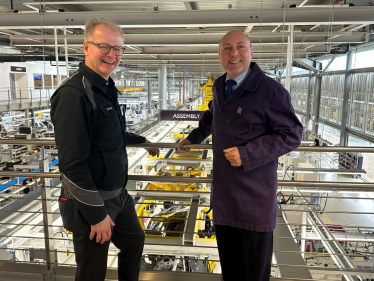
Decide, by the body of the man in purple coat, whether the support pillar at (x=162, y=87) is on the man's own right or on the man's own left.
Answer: on the man's own right

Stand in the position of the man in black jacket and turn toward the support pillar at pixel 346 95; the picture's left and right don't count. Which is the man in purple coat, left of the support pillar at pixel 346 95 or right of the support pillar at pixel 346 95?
right

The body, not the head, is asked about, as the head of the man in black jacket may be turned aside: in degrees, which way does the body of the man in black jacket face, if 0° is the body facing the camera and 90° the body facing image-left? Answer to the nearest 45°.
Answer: approximately 315°

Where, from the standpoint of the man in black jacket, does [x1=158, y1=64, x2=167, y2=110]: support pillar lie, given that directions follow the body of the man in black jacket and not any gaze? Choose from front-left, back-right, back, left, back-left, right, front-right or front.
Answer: back-left

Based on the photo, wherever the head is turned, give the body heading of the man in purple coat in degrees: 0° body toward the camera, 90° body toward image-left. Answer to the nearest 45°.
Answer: approximately 45°

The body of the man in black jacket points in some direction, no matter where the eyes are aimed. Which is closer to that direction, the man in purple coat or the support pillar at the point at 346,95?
the man in purple coat

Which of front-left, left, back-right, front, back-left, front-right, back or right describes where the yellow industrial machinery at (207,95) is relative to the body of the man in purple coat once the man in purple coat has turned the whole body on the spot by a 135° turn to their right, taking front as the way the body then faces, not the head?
front

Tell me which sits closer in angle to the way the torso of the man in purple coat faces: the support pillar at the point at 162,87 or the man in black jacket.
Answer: the man in black jacket

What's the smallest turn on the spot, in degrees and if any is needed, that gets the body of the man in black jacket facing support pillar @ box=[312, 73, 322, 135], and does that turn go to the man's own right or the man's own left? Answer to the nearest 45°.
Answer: approximately 90° to the man's own left

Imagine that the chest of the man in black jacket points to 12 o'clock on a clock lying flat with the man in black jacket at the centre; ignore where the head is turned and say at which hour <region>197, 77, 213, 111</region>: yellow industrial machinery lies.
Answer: The yellow industrial machinery is roughly at 8 o'clock from the man in black jacket.
